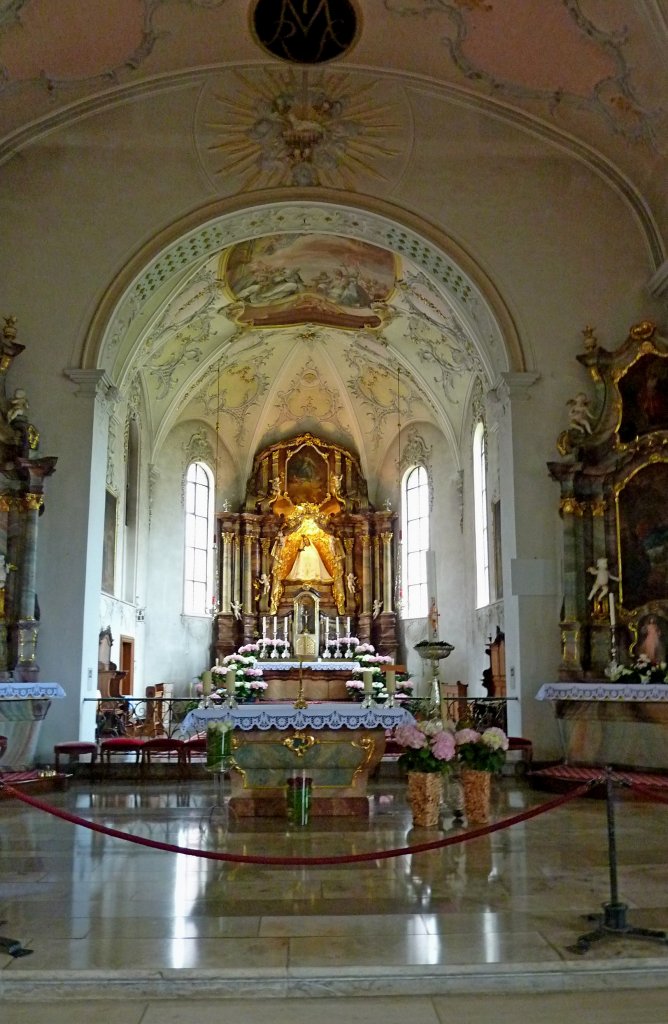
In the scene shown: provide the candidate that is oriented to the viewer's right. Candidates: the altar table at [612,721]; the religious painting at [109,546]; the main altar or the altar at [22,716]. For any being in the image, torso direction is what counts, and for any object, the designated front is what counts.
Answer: the religious painting

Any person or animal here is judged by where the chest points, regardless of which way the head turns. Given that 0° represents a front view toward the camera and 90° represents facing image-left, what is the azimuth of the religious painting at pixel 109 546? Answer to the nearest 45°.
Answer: approximately 270°

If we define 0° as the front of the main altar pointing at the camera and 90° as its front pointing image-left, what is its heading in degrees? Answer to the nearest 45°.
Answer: approximately 0°

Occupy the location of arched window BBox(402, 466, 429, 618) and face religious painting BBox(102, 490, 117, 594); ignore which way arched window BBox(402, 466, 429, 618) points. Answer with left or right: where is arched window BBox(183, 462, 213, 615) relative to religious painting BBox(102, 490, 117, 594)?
right

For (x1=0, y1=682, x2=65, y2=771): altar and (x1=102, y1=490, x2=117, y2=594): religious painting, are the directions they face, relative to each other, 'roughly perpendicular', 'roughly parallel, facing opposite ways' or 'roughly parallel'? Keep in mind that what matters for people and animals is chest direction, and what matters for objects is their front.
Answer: roughly perpendicular

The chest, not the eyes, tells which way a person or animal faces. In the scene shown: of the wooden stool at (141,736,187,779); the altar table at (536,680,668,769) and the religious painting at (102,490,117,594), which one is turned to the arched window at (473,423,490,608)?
the religious painting

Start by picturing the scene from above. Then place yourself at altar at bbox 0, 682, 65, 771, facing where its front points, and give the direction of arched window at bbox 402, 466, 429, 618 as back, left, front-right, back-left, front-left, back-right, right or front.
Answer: back-left
